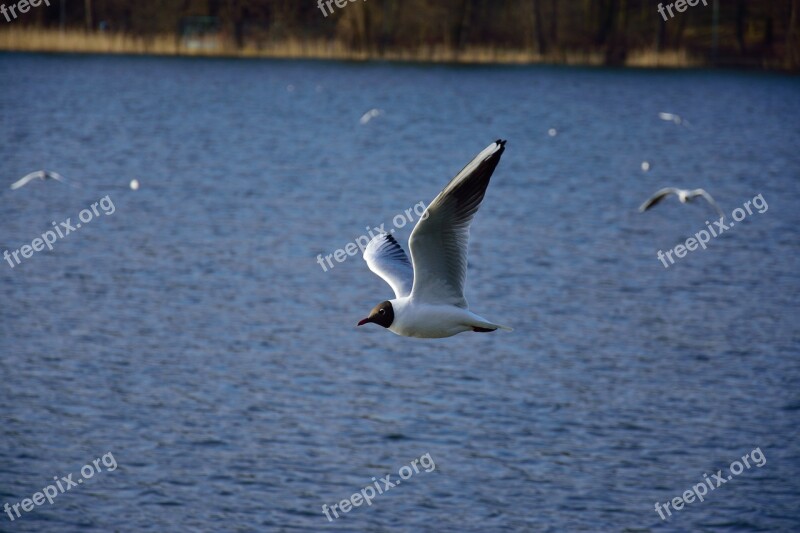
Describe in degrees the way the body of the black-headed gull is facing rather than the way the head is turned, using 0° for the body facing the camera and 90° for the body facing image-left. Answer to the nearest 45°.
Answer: approximately 90°
